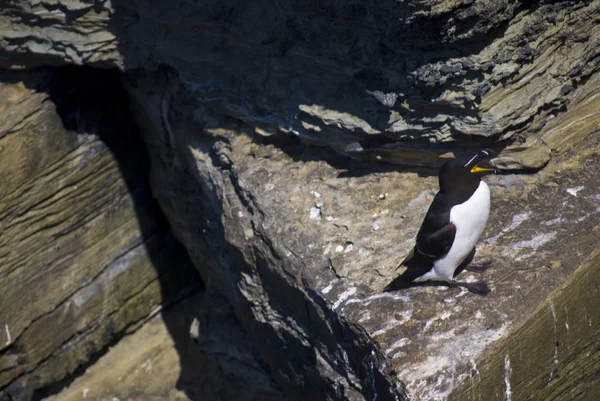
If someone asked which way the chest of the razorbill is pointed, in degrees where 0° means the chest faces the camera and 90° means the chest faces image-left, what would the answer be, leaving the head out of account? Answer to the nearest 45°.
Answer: approximately 270°
